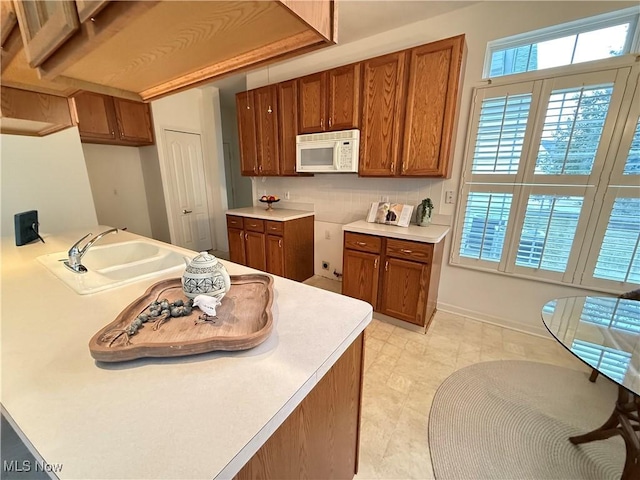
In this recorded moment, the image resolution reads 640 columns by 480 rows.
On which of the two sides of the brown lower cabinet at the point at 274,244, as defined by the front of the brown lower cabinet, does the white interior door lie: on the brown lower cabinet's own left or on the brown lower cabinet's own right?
on the brown lower cabinet's own right

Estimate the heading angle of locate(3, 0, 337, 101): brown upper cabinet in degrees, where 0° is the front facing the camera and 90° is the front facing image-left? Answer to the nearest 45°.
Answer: approximately 45°

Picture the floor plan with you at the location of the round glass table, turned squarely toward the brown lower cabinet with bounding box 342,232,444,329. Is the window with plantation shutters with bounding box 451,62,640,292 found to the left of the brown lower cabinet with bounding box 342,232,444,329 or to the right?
right

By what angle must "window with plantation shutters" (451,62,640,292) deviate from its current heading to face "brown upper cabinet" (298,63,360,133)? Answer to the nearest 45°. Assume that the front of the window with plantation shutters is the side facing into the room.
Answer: approximately 45° to its right

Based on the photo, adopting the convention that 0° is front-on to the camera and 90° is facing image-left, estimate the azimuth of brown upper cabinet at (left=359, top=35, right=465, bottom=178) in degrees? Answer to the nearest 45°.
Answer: approximately 45°

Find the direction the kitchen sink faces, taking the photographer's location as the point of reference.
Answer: facing away from the viewer and to the right of the viewer

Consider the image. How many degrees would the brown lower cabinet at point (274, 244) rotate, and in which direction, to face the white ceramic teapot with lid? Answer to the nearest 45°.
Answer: approximately 45° to its left

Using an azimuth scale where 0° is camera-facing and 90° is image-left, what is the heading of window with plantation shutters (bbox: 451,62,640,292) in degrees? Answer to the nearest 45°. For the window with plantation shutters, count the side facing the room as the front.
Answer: approximately 45°

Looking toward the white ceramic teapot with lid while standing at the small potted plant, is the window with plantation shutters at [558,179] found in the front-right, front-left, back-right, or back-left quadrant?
back-left
